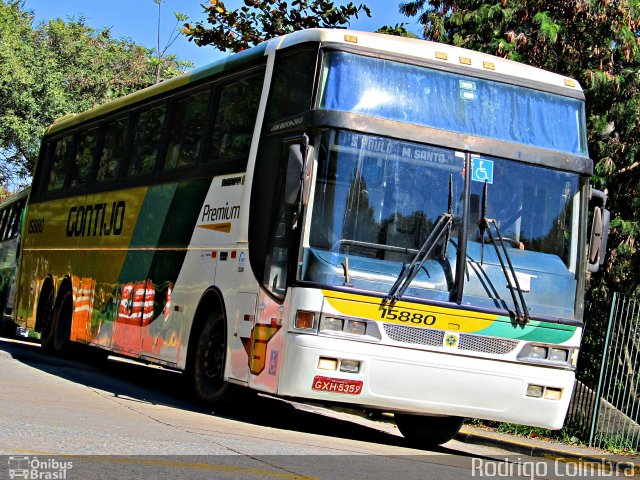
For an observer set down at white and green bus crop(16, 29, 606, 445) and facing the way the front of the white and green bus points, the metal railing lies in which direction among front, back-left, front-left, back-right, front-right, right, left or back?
left

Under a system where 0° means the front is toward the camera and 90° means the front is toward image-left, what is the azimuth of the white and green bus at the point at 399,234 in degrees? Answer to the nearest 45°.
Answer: approximately 315°

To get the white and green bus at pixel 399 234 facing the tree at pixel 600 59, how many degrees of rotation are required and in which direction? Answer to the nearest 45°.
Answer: approximately 90° to its left
